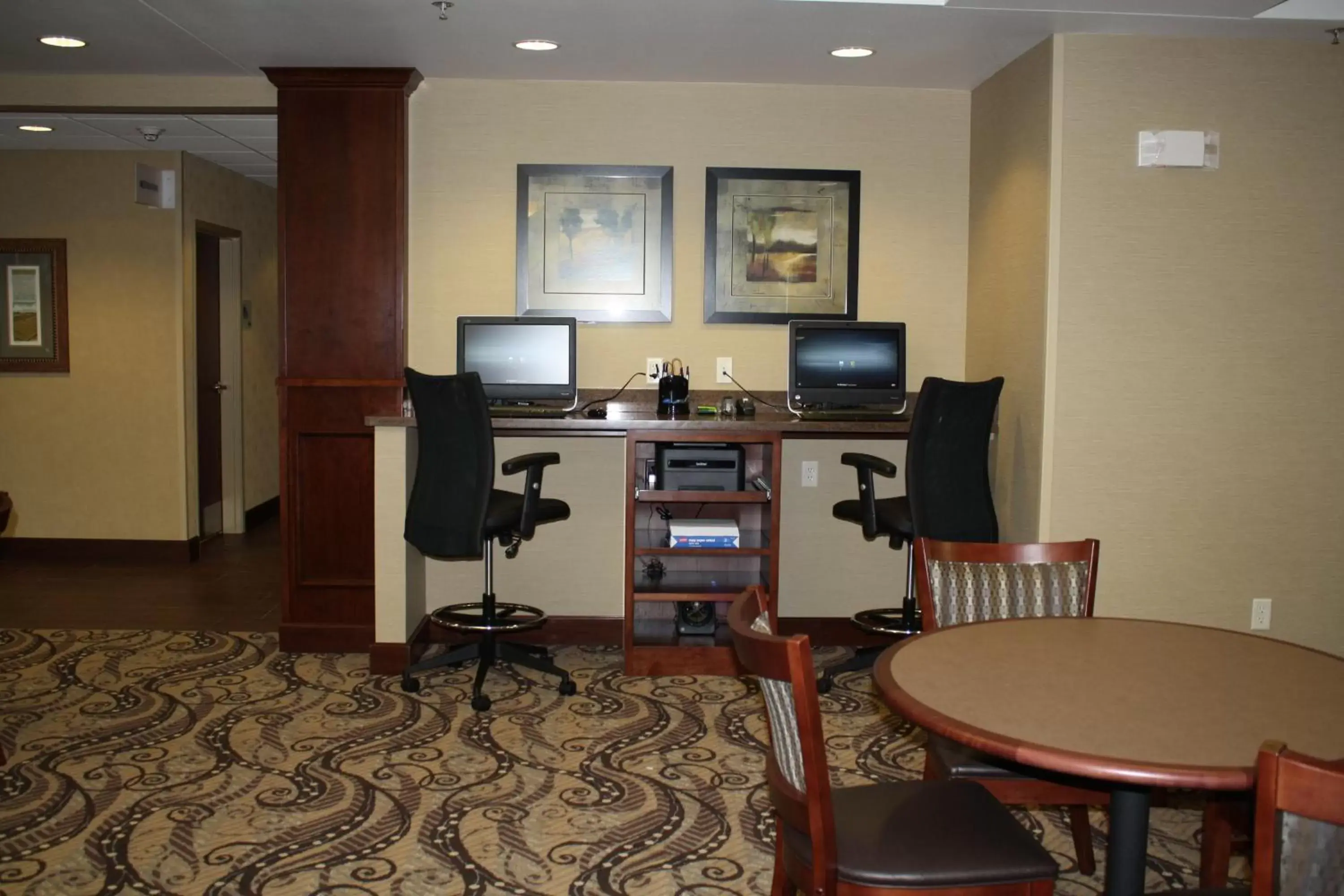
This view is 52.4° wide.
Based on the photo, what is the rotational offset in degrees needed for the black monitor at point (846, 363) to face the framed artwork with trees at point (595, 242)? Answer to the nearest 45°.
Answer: approximately 90° to its right

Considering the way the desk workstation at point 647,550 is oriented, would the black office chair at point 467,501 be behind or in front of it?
in front

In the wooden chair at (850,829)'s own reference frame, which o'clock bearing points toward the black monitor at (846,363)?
The black monitor is roughly at 9 o'clock from the wooden chair.

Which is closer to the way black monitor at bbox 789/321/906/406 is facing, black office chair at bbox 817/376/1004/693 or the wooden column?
the black office chair

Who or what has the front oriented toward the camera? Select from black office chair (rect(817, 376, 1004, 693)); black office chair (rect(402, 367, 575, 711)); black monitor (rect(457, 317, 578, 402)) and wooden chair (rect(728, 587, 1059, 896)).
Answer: the black monitor

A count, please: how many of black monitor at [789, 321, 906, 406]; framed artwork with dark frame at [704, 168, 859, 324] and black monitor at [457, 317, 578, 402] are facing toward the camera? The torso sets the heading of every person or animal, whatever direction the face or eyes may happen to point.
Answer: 3

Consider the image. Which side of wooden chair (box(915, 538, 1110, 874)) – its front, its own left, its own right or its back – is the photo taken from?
front

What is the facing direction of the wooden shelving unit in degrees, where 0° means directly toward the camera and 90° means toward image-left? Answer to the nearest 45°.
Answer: approximately 0°

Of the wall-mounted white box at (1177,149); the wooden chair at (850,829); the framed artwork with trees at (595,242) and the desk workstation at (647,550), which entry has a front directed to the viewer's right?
the wooden chair

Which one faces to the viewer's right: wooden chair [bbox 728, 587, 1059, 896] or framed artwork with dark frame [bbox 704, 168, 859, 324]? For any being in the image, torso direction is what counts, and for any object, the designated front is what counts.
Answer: the wooden chair

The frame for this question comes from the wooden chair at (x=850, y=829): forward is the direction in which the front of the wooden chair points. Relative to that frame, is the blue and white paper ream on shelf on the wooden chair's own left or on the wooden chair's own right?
on the wooden chair's own left

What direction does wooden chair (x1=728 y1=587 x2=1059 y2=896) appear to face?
to the viewer's right

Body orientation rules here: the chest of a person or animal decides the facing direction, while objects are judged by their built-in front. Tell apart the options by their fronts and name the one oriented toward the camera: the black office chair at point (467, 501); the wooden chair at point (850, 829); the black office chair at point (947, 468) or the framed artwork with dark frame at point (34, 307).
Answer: the framed artwork with dark frame

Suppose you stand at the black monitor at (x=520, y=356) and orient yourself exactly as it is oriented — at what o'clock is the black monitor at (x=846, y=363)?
the black monitor at (x=846, y=363) is roughly at 9 o'clock from the black monitor at (x=520, y=356).

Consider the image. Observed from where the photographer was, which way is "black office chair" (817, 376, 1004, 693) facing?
facing away from the viewer and to the left of the viewer

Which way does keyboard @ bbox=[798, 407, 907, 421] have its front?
toward the camera

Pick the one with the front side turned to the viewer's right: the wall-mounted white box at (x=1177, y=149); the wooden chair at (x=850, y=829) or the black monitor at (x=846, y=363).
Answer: the wooden chair
